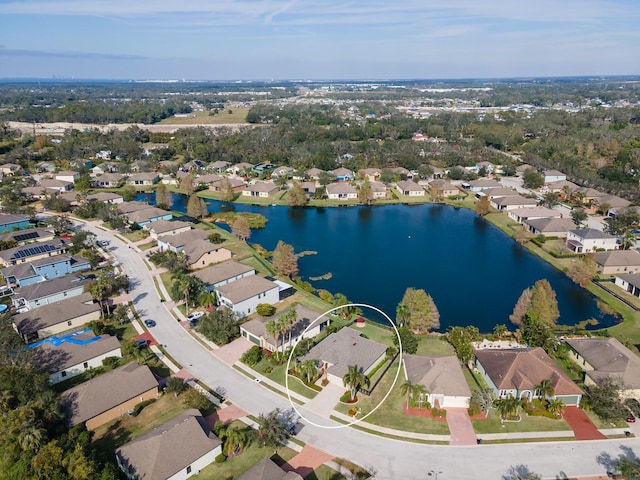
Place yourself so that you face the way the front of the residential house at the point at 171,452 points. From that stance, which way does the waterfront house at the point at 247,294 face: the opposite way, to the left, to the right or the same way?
the opposite way

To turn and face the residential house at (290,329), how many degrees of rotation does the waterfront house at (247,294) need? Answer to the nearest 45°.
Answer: approximately 90° to its left

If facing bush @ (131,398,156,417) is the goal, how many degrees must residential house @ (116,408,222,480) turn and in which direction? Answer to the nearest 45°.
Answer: approximately 45° to its left

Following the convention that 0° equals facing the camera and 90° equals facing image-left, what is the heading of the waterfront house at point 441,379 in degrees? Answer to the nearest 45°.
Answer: approximately 0°

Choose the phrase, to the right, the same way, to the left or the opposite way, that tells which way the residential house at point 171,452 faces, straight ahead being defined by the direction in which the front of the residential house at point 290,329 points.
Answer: the opposite way

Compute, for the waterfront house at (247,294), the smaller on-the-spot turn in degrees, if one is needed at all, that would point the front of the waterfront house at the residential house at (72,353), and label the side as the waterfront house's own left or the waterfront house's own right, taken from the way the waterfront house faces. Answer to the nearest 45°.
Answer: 0° — it already faces it

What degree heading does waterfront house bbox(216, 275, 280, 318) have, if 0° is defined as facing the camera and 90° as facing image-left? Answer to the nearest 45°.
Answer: approximately 45°

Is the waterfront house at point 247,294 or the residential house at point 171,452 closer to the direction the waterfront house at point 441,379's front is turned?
the residential house

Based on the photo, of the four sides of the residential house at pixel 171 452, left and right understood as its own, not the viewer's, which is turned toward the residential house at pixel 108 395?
left

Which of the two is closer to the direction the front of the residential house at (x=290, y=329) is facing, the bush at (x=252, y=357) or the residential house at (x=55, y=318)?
the bush

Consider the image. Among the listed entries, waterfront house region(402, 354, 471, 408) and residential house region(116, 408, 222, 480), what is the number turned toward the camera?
1

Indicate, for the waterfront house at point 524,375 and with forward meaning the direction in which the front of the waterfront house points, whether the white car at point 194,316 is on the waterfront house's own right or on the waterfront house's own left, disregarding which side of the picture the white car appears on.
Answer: on the waterfront house's own right

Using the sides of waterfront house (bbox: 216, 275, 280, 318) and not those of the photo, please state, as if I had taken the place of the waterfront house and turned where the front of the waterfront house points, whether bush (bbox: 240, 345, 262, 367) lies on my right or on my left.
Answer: on my left

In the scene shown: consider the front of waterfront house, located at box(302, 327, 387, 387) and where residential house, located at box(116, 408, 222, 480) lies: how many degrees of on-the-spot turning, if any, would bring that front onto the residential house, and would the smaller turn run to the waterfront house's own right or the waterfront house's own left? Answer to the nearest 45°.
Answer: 0° — it already faces it

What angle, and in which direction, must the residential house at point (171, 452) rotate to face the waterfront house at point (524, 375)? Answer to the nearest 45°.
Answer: approximately 45° to its right
